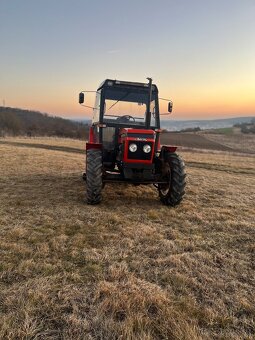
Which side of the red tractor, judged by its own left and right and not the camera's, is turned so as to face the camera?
front
